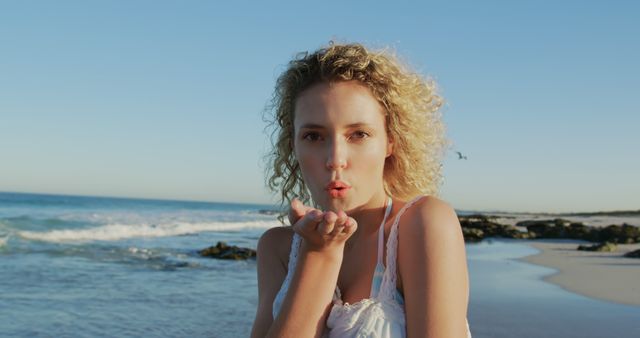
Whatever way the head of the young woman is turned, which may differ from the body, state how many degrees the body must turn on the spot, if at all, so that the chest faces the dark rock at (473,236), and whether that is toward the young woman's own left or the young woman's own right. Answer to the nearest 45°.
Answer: approximately 135° to the young woman's own right

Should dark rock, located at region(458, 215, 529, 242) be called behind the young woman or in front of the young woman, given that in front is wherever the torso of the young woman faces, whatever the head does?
behind

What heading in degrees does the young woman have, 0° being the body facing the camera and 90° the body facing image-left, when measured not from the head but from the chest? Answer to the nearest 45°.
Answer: approximately 45°

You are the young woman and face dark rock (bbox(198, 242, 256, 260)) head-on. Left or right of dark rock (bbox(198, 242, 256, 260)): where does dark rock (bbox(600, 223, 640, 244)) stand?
right

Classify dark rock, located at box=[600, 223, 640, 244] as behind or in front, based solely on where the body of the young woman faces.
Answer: behind

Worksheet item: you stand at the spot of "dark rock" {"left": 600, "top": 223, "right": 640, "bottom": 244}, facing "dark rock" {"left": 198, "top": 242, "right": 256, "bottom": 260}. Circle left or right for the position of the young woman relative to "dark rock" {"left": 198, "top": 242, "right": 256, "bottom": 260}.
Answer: left

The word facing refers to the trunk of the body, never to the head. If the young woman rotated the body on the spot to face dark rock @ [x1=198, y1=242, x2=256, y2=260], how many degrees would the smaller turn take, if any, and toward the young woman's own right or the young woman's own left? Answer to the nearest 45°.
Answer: approximately 135° to the young woman's own right
